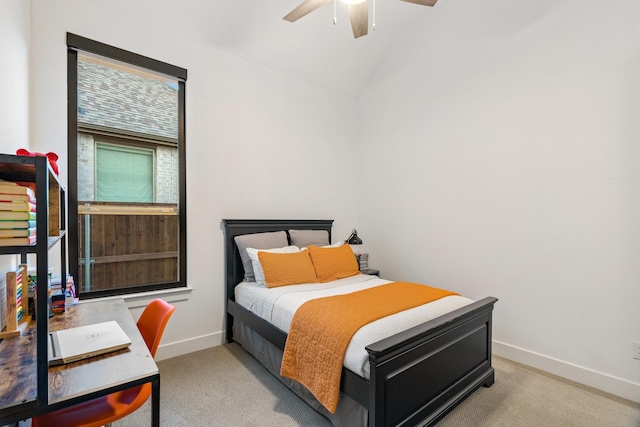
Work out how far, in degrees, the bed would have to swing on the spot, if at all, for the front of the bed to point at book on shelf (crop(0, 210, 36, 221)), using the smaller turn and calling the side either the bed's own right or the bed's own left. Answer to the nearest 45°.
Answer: approximately 90° to the bed's own right

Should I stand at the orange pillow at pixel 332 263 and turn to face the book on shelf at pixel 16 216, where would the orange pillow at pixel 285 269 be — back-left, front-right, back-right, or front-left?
front-right

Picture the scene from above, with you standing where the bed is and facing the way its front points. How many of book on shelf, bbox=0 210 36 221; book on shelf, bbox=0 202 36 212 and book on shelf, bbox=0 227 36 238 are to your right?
3

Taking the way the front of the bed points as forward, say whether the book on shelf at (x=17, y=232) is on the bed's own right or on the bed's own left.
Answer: on the bed's own right

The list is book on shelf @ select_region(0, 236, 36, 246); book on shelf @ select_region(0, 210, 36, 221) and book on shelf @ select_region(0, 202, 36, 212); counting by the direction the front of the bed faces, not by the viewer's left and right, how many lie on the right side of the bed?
3

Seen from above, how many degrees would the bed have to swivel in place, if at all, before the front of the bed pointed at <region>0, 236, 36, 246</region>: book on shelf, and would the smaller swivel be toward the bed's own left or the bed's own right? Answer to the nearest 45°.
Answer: approximately 90° to the bed's own right

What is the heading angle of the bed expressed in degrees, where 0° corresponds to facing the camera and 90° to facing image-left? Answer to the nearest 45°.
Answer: approximately 315°

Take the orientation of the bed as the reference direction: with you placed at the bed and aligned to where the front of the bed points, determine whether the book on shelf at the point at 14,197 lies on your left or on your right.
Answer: on your right

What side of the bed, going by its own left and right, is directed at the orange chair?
right
